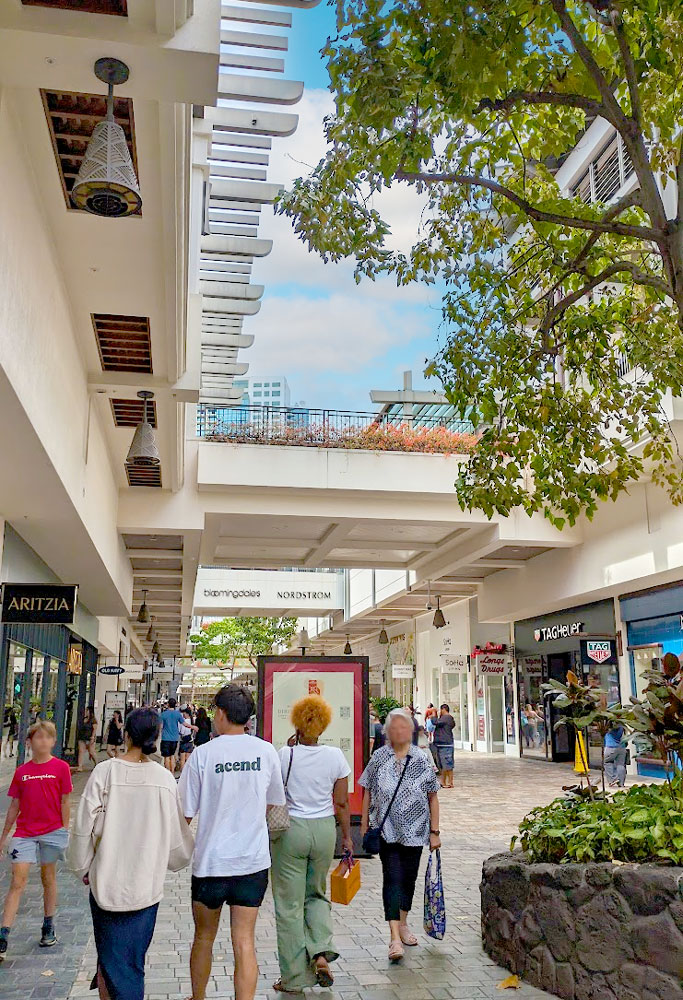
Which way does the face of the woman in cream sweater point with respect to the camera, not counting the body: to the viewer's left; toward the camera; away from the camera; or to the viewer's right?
away from the camera

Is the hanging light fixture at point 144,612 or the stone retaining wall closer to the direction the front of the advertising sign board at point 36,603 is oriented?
the stone retaining wall

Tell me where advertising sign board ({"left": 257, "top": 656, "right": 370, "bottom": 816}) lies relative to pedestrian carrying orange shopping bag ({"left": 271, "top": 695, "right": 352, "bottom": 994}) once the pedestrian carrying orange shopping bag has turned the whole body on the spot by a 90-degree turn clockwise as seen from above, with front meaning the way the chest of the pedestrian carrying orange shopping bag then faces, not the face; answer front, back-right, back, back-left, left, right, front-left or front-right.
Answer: left

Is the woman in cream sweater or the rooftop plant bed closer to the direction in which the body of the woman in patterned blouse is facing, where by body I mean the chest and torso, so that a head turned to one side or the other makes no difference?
the woman in cream sweater

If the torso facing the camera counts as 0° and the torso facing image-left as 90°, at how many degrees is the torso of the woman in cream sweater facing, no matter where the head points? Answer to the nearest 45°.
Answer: approximately 180°

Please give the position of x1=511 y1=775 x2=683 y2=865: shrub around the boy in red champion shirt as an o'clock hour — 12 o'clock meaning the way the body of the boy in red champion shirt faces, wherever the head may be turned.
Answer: The shrub is roughly at 10 o'clock from the boy in red champion shirt.

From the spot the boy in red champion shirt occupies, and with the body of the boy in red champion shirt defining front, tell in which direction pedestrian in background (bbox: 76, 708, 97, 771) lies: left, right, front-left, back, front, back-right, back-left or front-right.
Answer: back

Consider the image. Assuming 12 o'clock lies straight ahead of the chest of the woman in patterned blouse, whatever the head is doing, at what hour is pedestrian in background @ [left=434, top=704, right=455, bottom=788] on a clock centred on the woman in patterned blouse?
The pedestrian in background is roughly at 6 o'clock from the woman in patterned blouse.

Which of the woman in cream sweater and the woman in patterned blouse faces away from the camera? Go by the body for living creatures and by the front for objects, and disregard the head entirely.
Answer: the woman in cream sweater

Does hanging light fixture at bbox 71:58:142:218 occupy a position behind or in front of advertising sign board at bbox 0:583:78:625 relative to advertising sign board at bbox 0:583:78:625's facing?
in front

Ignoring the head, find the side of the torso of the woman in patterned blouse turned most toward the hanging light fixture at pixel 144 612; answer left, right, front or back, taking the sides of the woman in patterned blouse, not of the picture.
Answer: back

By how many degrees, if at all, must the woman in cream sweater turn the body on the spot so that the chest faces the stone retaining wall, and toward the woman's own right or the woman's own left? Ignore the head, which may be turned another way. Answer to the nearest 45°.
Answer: approximately 90° to the woman's own right

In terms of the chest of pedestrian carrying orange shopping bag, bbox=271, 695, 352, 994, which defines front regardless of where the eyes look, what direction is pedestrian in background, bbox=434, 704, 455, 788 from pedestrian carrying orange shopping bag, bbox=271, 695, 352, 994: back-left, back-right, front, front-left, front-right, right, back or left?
front

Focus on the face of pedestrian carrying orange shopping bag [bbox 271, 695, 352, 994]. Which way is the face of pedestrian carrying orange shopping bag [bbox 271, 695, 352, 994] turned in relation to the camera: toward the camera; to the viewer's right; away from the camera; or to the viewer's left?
away from the camera

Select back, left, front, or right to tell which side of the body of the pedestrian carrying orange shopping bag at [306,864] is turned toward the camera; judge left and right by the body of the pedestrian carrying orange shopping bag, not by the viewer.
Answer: back
